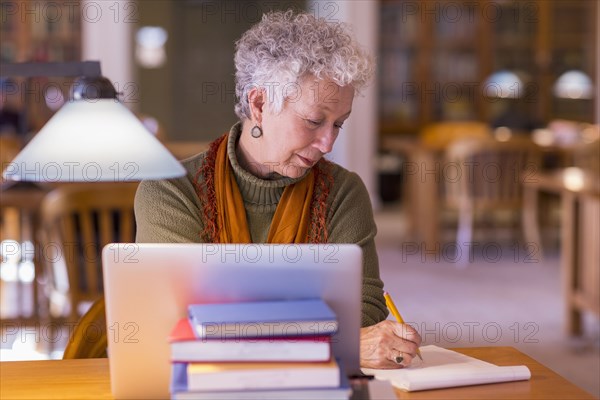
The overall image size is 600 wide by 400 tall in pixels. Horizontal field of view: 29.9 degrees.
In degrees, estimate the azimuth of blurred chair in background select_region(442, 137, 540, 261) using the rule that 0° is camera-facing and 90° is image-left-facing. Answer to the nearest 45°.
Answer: approximately 180°

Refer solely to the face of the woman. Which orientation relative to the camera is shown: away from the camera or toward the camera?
toward the camera

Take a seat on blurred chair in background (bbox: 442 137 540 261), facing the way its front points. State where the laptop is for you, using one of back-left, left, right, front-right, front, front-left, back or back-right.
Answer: back

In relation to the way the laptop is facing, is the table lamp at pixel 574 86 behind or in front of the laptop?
in front

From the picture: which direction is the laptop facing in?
away from the camera

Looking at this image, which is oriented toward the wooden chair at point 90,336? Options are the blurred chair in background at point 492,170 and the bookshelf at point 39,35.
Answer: the bookshelf

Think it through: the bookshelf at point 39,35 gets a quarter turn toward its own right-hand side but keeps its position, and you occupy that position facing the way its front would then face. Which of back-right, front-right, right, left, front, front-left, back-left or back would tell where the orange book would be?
left

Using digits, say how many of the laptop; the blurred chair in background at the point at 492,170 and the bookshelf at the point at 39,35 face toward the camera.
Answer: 1

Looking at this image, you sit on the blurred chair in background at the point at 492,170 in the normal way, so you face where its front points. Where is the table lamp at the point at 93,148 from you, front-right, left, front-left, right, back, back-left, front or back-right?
back

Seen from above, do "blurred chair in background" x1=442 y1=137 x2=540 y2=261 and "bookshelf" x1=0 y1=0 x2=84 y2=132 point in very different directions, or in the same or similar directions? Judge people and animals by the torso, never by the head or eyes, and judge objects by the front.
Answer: very different directions

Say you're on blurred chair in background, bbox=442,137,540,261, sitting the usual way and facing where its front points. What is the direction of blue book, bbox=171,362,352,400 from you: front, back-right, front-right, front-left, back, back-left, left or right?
back

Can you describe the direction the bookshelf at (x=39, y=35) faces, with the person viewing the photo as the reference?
facing the viewer

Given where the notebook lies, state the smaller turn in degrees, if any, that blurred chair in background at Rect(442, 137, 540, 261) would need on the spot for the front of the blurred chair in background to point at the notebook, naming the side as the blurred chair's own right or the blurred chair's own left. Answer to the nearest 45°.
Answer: approximately 180°

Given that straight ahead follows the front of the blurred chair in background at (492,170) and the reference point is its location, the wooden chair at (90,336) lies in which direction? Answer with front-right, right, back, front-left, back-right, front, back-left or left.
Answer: back
